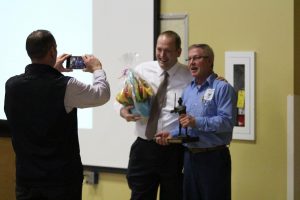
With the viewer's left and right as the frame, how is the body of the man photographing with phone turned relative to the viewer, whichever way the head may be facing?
facing away from the viewer and to the right of the viewer

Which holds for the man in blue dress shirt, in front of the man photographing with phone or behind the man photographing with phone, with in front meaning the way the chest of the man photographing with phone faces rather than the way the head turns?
in front

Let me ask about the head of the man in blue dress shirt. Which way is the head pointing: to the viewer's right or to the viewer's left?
to the viewer's left

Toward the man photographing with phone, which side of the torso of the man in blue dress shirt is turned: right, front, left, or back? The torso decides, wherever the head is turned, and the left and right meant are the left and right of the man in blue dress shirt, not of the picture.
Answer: front

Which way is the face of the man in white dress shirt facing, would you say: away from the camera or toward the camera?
toward the camera

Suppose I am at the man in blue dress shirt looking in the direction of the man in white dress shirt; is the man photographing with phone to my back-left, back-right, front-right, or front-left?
front-left

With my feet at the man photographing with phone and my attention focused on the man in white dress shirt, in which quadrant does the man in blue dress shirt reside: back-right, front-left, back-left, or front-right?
front-right

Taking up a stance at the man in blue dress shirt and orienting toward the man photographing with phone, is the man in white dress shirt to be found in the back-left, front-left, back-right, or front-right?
front-right

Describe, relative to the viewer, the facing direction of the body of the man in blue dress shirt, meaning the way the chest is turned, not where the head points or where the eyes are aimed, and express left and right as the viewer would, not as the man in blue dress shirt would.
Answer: facing the viewer and to the left of the viewer

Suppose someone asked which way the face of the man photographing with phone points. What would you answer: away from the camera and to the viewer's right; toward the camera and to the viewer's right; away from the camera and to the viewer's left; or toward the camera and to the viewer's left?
away from the camera and to the viewer's right

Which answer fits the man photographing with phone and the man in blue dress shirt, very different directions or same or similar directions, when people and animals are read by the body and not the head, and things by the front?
very different directions
